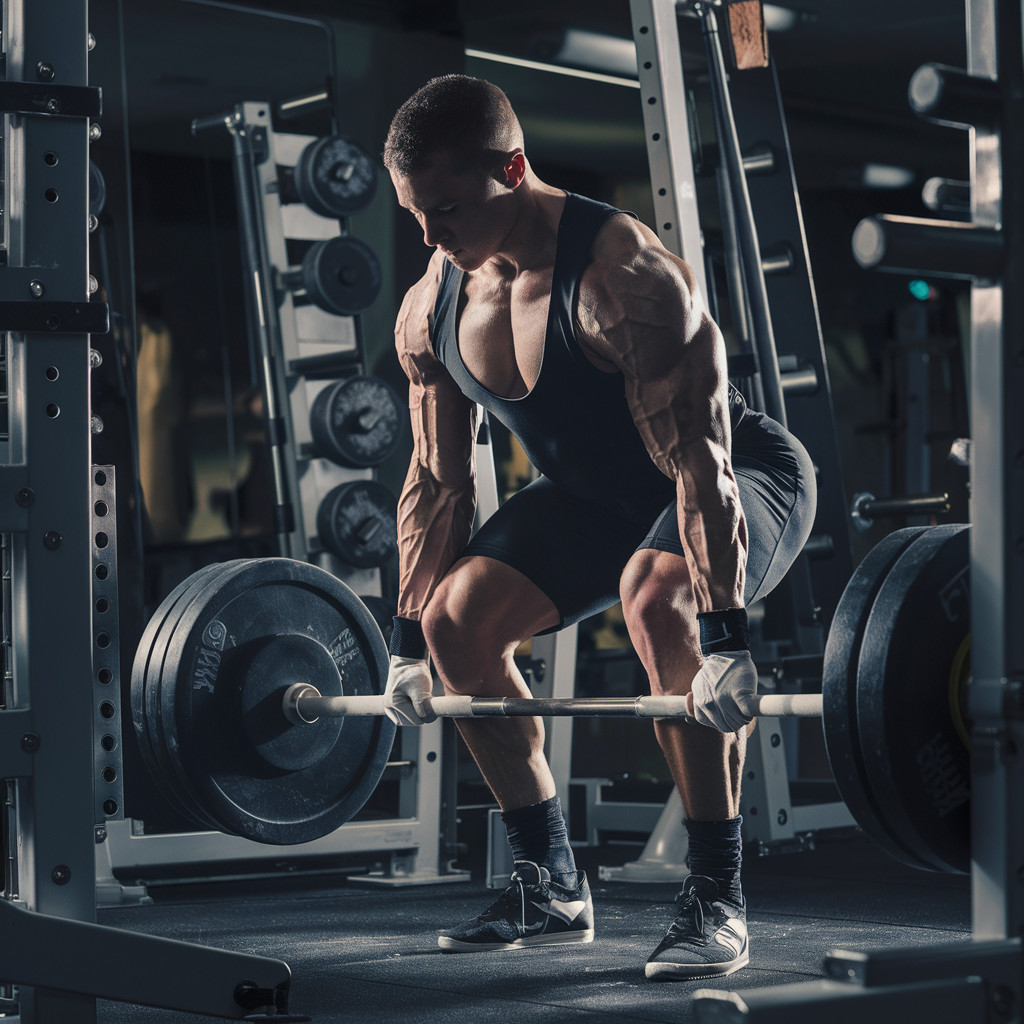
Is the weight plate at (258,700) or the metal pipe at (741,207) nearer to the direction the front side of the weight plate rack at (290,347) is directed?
the weight plate

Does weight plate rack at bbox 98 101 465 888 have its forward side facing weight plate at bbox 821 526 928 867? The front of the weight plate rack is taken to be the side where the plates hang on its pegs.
no

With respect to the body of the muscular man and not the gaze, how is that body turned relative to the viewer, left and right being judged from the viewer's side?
facing the viewer and to the left of the viewer

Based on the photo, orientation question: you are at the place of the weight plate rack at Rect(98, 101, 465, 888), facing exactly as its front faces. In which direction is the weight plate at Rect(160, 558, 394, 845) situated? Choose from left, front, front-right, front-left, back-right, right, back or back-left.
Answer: front

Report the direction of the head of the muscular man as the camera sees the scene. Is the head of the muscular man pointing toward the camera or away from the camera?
toward the camera

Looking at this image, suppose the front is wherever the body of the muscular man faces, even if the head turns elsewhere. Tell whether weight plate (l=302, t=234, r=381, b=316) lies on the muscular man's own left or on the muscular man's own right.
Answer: on the muscular man's own right
